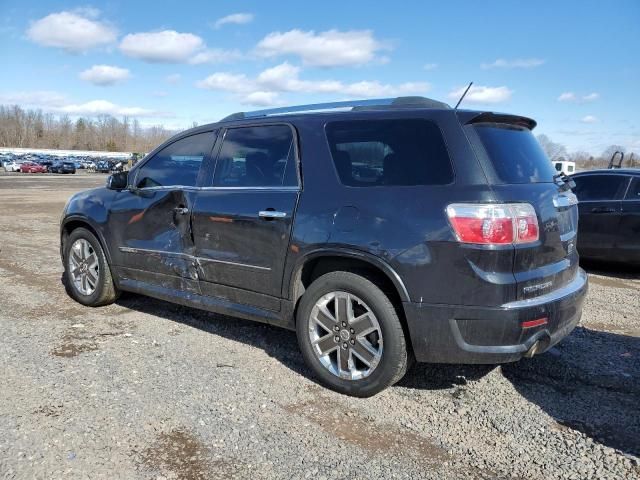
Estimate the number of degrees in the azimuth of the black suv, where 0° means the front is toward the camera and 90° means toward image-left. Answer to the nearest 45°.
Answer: approximately 135°

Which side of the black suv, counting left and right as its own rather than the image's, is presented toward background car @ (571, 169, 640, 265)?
right
